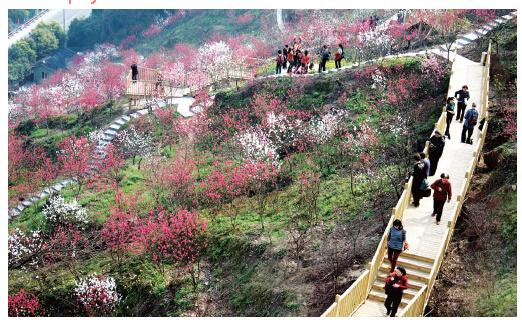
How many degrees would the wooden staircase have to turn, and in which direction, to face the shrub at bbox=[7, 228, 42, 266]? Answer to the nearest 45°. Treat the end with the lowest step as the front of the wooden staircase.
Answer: approximately 45° to its right

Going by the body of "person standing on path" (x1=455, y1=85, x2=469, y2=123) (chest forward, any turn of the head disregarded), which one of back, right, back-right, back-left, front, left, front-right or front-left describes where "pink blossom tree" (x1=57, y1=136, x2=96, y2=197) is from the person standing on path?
right

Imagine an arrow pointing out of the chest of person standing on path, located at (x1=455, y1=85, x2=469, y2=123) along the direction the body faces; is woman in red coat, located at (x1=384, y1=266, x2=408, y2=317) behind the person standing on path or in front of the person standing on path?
in front

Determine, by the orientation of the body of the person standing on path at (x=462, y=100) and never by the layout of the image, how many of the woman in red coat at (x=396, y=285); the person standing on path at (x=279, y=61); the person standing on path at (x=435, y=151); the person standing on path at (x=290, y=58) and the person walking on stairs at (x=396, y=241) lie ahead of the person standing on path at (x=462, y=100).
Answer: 3

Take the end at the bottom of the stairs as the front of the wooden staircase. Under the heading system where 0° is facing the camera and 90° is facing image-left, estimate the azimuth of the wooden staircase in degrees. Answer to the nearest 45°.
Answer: approximately 45°

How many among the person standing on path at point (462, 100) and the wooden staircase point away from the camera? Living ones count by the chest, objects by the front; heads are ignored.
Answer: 0

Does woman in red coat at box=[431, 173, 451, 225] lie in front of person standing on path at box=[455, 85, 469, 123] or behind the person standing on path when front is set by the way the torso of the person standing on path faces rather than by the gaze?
in front

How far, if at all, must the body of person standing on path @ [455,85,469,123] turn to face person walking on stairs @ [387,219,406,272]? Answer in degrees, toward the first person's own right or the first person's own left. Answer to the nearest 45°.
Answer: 0° — they already face them

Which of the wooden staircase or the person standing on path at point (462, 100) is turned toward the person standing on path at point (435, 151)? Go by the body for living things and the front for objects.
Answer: the person standing on path at point (462, 100)

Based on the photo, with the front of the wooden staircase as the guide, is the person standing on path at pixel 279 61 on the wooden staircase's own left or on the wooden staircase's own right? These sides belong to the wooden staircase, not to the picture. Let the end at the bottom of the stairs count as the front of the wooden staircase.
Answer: on the wooden staircase's own right

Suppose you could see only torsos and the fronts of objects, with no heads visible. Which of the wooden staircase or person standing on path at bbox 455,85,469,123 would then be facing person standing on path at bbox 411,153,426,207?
person standing on path at bbox 455,85,469,123
